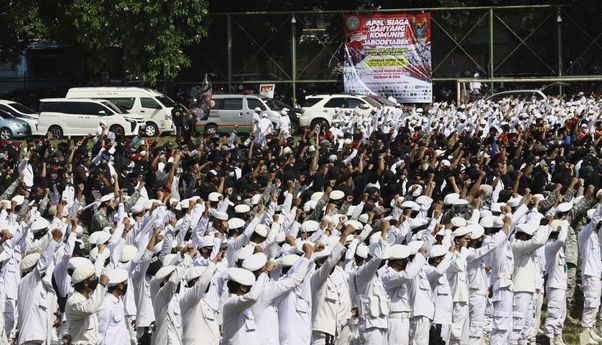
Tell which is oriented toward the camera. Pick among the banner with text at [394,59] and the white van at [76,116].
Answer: the banner with text

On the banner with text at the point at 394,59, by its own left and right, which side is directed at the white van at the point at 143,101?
right

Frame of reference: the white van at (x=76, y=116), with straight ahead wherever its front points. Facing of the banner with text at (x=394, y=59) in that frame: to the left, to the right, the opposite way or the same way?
to the right

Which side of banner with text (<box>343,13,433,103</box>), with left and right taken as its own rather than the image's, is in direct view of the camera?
front

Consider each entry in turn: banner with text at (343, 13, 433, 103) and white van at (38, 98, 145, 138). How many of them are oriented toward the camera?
1

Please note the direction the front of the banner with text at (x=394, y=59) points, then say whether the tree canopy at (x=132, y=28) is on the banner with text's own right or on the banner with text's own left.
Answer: on the banner with text's own right

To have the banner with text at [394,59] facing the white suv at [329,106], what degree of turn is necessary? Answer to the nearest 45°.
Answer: approximately 45° to its right

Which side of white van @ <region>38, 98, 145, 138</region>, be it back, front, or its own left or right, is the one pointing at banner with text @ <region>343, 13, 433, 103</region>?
front

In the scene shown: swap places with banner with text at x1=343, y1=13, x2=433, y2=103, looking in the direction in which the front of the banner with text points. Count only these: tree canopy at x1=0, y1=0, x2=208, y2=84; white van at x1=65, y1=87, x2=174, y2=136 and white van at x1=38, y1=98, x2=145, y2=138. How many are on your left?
0

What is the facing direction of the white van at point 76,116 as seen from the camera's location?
facing to the right of the viewer
